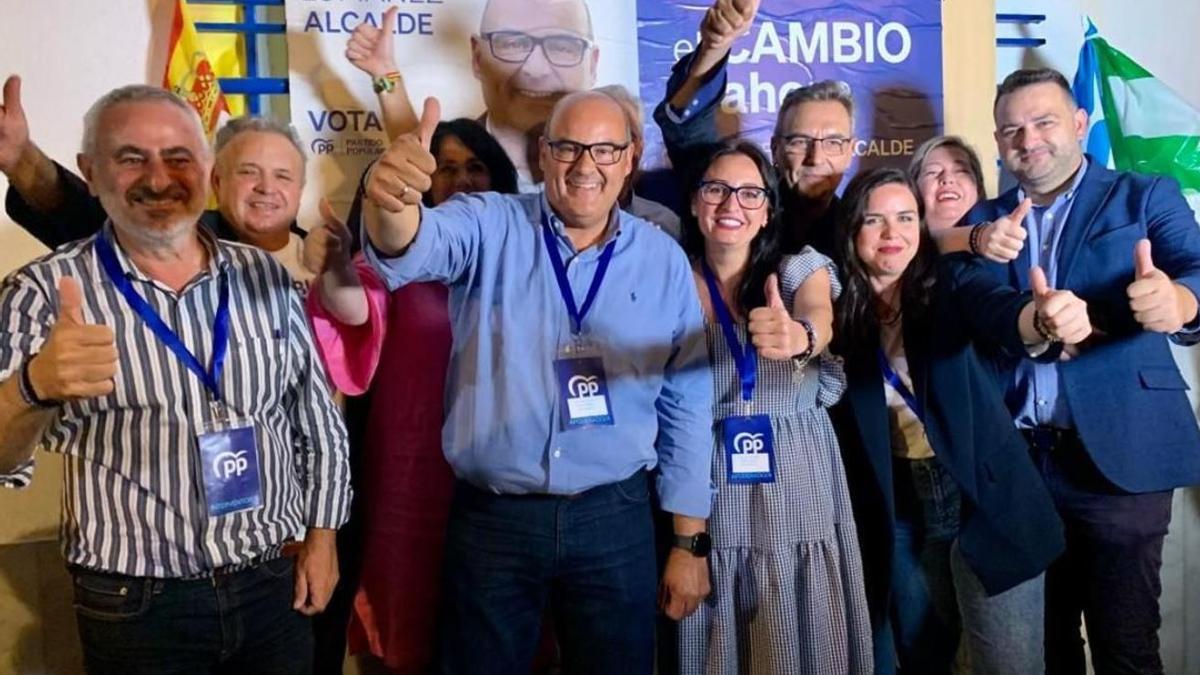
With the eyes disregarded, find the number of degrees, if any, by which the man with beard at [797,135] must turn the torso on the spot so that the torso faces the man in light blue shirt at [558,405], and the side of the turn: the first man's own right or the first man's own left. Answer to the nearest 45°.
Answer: approximately 45° to the first man's own right

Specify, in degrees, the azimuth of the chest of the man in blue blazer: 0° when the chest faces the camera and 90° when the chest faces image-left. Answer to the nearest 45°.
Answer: approximately 45°

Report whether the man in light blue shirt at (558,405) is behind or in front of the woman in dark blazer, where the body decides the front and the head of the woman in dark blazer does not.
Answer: in front

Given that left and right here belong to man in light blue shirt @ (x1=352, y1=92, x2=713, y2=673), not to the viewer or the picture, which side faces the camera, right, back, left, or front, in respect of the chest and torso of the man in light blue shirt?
front

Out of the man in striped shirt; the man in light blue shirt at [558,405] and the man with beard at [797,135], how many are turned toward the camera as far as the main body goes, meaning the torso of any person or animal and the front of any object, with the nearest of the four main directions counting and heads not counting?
3

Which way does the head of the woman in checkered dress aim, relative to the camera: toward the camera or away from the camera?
toward the camera

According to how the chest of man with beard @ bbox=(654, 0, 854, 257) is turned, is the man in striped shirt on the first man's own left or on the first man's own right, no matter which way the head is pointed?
on the first man's own right

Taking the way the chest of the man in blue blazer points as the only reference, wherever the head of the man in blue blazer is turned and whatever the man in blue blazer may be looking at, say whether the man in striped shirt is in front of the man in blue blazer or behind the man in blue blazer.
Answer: in front

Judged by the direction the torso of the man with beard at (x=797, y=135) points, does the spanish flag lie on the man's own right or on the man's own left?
on the man's own right

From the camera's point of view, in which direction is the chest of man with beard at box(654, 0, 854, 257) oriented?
toward the camera

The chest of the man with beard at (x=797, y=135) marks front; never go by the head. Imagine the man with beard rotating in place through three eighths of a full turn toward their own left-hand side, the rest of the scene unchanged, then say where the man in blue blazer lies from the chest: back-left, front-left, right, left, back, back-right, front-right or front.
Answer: front-right

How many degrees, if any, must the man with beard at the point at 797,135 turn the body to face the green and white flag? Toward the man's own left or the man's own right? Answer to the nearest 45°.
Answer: approximately 135° to the man's own left

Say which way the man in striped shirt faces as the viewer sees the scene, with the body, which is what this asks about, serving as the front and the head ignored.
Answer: toward the camera

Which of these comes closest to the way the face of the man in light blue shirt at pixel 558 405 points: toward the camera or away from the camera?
toward the camera

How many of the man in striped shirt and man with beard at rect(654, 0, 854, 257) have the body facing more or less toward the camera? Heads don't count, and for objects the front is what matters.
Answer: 2

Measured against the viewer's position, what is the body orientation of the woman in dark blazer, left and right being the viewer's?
facing the viewer and to the left of the viewer
